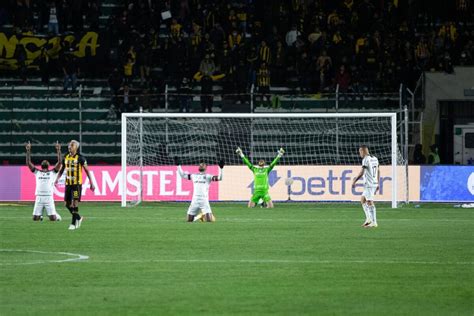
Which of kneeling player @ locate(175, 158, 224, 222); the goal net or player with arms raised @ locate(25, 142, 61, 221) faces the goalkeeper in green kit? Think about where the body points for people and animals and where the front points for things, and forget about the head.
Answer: the goal net

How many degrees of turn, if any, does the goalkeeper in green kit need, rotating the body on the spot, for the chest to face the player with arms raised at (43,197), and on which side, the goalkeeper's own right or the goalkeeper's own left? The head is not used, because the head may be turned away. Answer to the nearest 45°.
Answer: approximately 45° to the goalkeeper's own right

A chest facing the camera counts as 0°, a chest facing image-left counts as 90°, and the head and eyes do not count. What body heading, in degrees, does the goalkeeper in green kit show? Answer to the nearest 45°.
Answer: approximately 0°

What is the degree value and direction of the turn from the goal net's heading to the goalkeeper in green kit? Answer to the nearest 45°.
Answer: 0° — it already faces them

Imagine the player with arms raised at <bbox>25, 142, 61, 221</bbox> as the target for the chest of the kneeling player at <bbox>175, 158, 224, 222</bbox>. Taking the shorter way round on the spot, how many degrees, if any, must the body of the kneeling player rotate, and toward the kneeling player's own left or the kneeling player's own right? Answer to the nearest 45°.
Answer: approximately 90° to the kneeling player's own right

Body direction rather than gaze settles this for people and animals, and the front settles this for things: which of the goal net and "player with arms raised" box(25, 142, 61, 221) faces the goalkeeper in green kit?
the goal net
